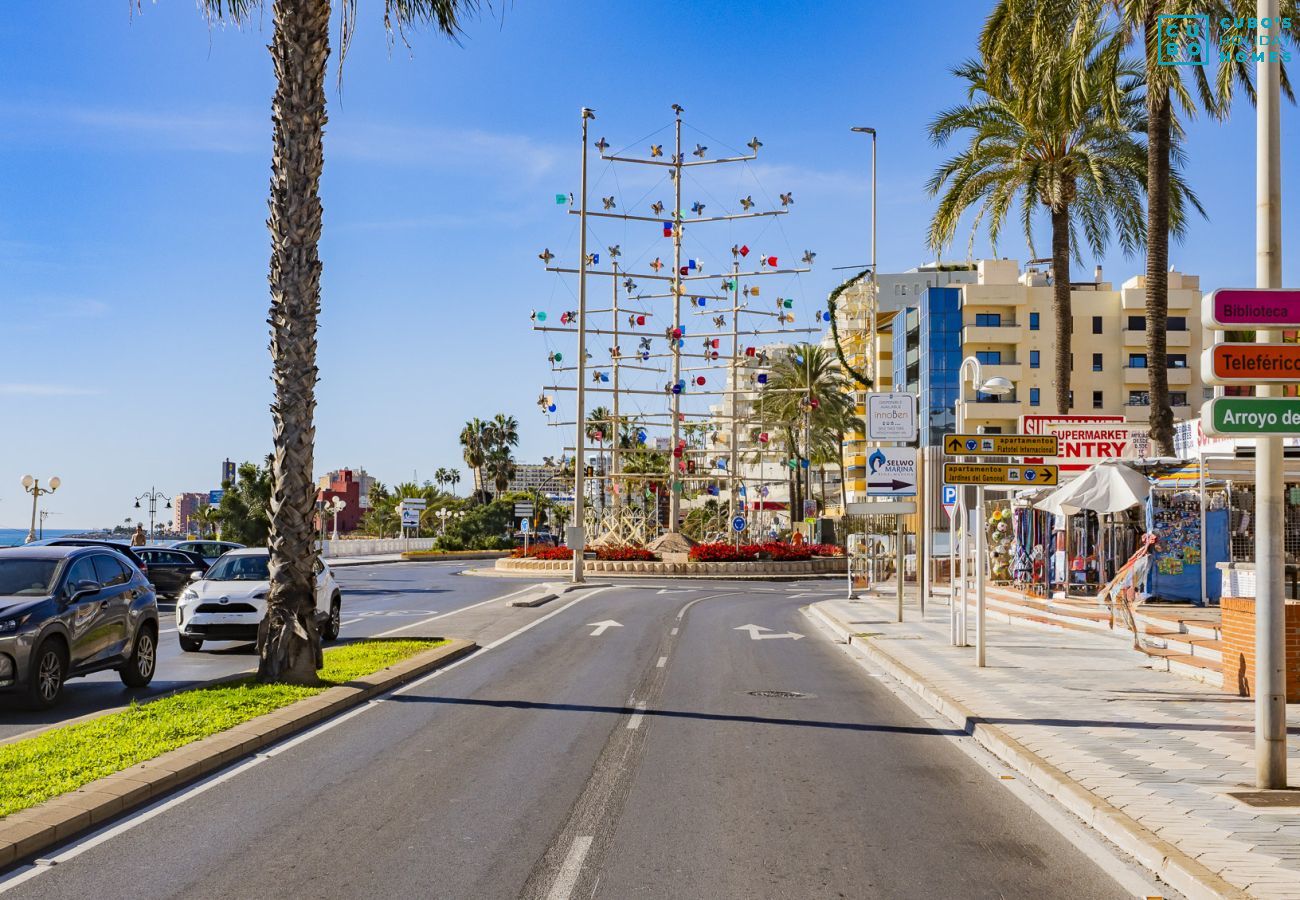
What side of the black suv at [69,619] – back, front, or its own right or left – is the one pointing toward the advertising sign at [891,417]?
back

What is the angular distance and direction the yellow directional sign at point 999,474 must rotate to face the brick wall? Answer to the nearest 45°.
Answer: approximately 45° to its left

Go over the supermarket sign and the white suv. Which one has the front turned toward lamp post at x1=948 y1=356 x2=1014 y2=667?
the supermarket sign

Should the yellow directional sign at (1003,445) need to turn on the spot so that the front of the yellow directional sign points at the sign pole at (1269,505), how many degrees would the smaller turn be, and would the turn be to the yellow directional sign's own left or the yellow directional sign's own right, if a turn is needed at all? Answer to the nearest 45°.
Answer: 0° — it already faces it

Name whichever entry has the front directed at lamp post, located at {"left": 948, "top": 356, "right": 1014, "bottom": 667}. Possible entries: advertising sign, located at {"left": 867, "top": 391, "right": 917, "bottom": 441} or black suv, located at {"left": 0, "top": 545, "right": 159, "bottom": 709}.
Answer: the advertising sign

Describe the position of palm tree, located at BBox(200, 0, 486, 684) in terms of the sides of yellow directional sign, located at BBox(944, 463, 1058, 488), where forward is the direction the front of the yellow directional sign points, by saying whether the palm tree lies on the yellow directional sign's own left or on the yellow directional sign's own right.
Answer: on the yellow directional sign's own right

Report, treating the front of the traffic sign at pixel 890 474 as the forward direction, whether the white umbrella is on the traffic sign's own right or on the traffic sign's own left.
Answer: on the traffic sign's own left
